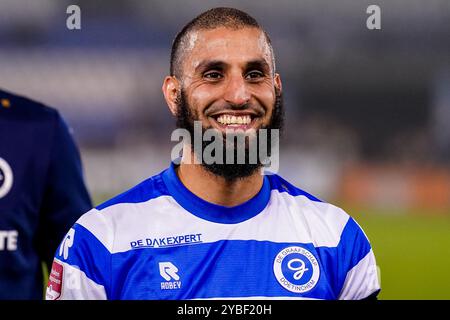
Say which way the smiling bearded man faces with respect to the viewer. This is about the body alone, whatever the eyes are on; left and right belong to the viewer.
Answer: facing the viewer

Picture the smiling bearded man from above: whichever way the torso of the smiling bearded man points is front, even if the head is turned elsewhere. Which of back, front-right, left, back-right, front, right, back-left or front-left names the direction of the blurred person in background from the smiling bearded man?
back-right
